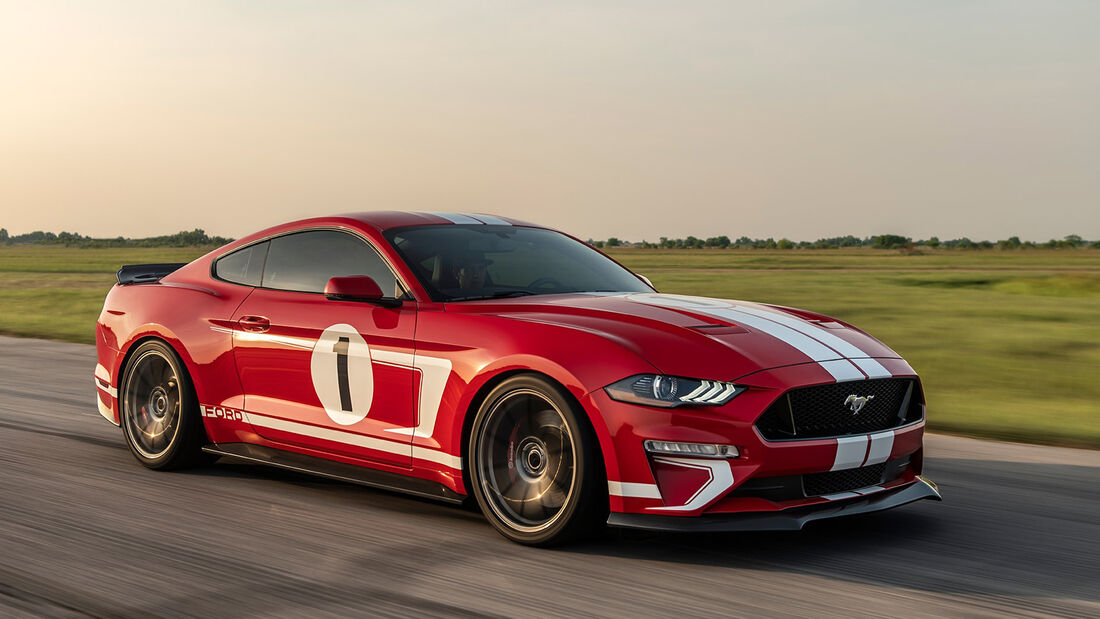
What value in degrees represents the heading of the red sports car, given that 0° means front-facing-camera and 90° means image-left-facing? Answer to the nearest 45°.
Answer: approximately 315°
